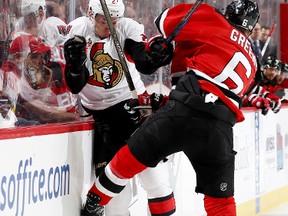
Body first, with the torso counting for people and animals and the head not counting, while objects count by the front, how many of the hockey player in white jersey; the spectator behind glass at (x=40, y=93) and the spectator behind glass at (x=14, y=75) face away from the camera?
0

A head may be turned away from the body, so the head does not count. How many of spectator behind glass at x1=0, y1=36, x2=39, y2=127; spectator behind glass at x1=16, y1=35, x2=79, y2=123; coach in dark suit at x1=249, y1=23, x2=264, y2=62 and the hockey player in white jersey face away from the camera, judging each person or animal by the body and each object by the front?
0

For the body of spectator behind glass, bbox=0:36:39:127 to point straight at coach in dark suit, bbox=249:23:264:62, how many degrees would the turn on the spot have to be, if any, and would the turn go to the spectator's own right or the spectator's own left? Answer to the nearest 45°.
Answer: approximately 90° to the spectator's own left

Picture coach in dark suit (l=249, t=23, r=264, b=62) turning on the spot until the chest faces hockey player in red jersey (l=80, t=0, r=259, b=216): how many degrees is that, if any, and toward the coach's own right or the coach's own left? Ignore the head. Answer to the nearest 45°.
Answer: approximately 45° to the coach's own left

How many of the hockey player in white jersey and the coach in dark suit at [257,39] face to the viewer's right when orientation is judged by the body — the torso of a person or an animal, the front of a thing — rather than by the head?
0

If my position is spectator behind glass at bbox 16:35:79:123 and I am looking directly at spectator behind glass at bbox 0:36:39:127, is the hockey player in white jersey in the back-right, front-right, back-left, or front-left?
back-left

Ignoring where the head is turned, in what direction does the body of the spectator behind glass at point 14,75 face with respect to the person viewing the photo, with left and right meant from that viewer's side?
facing the viewer and to the right of the viewer

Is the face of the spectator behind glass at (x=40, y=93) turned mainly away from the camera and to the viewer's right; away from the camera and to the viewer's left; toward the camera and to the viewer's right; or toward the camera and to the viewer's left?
toward the camera and to the viewer's right

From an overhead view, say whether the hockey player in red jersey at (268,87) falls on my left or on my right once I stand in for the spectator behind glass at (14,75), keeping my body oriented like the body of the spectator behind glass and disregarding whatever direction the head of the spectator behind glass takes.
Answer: on my left

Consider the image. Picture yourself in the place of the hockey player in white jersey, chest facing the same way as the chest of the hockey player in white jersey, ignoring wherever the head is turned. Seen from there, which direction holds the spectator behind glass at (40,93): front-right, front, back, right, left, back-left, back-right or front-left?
right

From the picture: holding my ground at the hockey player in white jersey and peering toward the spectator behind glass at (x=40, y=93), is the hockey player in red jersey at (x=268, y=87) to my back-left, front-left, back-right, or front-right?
back-right

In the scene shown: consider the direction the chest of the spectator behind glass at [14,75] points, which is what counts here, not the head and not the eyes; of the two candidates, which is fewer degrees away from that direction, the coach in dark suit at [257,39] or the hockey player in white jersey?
the hockey player in white jersey

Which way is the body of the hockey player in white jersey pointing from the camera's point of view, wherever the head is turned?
toward the camera
